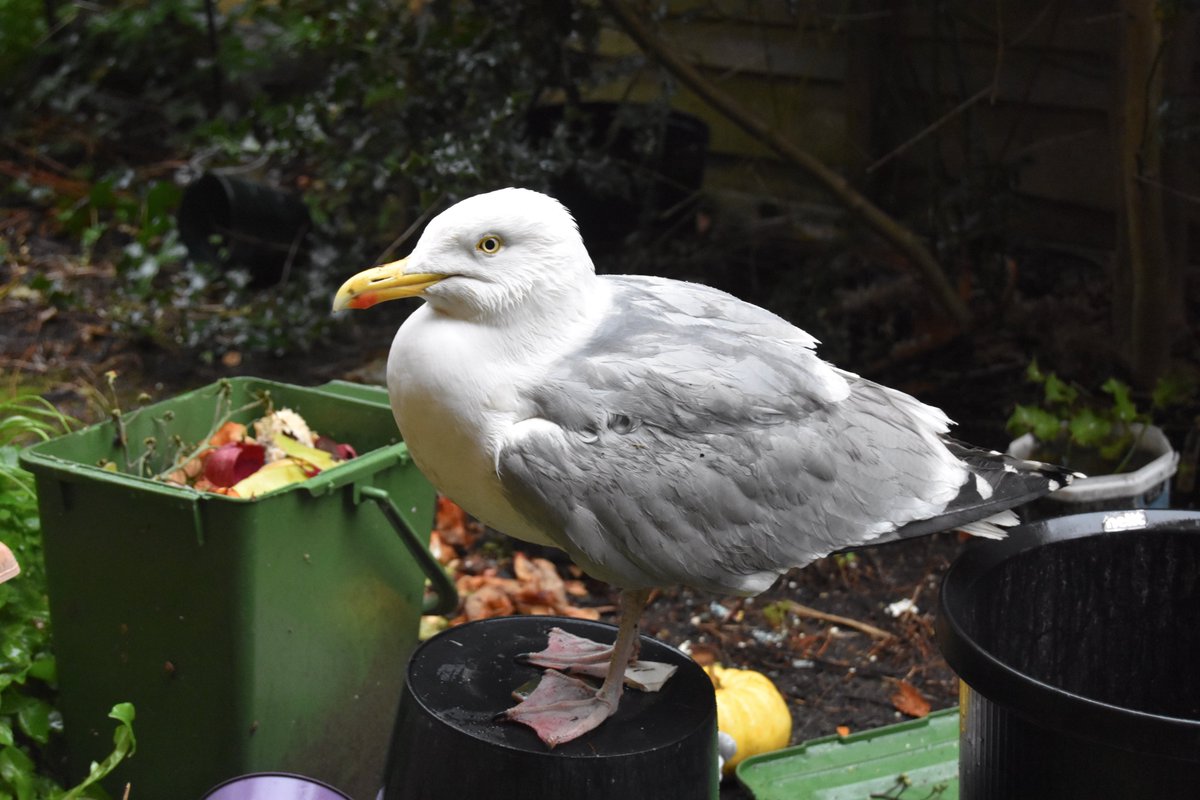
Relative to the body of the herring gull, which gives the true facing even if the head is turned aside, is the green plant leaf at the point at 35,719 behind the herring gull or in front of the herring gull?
in front

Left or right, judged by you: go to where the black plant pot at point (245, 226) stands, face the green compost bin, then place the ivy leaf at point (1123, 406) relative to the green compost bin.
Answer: left

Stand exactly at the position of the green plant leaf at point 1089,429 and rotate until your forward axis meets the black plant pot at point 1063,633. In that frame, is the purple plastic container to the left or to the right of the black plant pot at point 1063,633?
right

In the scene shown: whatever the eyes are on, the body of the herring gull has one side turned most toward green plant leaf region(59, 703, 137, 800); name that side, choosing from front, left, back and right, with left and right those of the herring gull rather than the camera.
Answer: front

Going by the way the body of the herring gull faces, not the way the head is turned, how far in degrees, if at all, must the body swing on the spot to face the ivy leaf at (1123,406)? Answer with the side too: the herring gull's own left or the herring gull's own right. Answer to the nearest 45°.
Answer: approximately 135° to the herring gull's own right

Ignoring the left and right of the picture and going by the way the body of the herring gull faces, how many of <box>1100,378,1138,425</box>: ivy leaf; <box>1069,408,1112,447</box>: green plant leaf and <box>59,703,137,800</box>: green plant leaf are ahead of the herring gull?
1

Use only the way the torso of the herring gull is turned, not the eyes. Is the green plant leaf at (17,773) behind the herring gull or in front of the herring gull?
in front

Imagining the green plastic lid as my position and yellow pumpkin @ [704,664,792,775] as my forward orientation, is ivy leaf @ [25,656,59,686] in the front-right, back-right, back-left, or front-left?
front-left

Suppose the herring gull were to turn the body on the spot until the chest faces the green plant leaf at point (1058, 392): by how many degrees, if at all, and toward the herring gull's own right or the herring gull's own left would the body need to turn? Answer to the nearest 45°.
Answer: approximately 135° to the herring gull's own right

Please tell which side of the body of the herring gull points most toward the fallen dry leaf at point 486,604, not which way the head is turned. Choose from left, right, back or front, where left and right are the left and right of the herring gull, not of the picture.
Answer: right

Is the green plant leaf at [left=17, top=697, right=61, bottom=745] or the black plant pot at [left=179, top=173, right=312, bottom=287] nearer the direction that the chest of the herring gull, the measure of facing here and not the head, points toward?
the green plant leaf

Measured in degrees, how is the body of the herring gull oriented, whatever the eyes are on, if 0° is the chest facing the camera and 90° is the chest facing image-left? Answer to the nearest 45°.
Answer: approximately 90°
